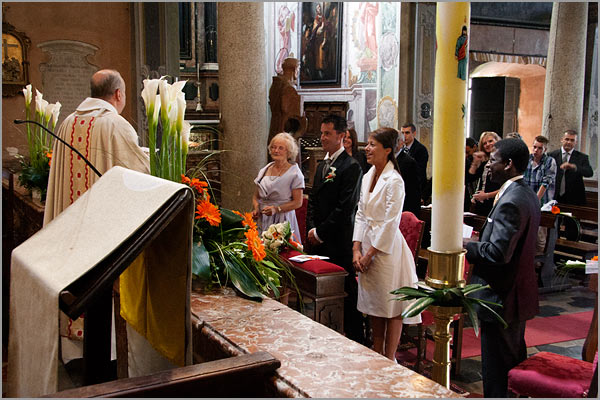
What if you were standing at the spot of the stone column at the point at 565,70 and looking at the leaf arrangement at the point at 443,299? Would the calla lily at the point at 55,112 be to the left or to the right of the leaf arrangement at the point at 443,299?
right

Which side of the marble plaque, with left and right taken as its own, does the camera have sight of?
front

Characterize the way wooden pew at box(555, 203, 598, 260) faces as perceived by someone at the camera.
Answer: facing the viewer and to the left of the viewer

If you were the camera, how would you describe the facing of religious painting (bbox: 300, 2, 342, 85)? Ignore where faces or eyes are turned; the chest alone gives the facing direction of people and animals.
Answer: facing the viewer

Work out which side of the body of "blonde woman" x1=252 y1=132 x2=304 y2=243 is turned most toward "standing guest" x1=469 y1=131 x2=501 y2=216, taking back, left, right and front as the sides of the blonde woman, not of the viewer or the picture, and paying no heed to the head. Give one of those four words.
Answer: back

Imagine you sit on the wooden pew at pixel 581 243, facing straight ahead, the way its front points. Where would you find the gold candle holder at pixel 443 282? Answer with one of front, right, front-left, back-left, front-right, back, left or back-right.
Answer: front-left

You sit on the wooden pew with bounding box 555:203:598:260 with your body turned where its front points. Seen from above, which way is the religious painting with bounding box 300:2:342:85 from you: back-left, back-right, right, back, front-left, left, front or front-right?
right

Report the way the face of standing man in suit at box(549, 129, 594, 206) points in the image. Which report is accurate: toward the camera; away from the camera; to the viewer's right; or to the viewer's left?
toward the camera

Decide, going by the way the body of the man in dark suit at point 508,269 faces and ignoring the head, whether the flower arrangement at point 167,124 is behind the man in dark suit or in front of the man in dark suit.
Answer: in front

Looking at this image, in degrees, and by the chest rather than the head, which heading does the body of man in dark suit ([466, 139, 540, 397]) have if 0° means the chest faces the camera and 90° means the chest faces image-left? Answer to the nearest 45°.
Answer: approximately 90°

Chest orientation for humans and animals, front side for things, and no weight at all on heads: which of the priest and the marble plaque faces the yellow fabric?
the marble plaque

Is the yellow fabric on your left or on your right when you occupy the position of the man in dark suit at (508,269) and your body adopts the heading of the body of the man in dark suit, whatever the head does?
on your left

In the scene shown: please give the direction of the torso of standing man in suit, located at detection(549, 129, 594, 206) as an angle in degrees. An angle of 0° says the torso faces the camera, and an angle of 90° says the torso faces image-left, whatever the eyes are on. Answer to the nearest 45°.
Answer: approximately 45°

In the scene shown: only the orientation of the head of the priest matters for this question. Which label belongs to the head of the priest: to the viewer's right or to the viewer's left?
to the viewer's right

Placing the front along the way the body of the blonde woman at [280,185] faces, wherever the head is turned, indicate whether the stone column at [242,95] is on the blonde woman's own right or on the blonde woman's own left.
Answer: on the blonde woman's own right

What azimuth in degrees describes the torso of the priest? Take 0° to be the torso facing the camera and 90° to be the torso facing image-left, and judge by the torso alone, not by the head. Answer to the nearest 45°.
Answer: approximately 225°

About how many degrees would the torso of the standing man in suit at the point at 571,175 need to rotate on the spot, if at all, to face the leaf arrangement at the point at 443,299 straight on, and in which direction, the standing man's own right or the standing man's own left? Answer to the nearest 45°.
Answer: approximately 45° to the standing man's own left

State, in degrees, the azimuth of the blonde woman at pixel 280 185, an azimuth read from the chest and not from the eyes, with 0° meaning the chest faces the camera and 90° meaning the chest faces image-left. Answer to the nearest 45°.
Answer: approximately 45°

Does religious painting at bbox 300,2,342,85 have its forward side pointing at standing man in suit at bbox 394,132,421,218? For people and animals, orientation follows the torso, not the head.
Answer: yes
